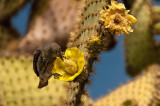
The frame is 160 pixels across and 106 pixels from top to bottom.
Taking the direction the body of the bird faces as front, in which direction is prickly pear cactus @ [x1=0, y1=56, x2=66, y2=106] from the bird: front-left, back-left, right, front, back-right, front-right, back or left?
left
